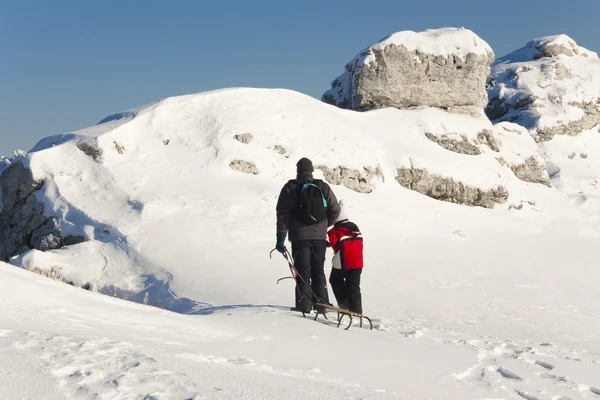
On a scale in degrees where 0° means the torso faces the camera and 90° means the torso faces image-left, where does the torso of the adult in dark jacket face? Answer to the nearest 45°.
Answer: approximately 180°

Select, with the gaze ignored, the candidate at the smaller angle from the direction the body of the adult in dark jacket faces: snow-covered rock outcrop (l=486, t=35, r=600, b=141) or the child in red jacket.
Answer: the snow-covered rock outcrop

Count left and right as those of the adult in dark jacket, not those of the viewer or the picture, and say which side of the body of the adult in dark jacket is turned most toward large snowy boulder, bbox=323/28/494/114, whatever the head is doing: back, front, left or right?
front

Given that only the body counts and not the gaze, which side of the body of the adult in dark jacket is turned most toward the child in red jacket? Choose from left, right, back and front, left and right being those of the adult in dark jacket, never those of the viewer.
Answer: right

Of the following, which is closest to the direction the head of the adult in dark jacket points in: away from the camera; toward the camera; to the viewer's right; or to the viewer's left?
away from the camera

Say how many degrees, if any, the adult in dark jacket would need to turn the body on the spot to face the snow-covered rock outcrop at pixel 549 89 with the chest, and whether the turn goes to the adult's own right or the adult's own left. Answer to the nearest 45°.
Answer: approximately 45° to the adult's own right

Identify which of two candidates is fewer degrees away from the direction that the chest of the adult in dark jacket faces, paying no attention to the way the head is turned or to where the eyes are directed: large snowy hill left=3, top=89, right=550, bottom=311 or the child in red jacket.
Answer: the large snowy hill
